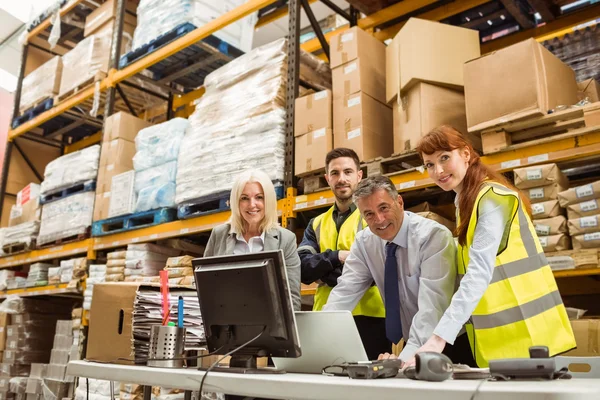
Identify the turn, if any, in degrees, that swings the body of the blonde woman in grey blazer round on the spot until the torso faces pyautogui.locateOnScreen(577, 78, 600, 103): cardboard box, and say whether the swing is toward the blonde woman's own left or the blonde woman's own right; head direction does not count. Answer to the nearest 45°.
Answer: approximately 90° to the blonde woman's own left

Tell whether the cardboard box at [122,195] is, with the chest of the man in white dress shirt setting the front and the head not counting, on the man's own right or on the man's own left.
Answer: on the man's own right

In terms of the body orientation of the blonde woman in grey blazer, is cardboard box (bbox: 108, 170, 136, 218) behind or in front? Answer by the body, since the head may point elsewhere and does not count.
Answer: behind

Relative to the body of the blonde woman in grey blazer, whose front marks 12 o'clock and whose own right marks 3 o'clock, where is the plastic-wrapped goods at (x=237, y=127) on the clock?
The plastic-wrapped goods is roughly at 6 o'clock from the blonde woman in grey blazer.

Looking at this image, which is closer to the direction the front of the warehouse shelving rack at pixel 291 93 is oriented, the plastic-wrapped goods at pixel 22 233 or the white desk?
the white desk

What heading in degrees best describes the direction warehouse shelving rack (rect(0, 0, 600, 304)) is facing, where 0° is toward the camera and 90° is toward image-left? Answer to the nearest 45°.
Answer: approximately 45°
